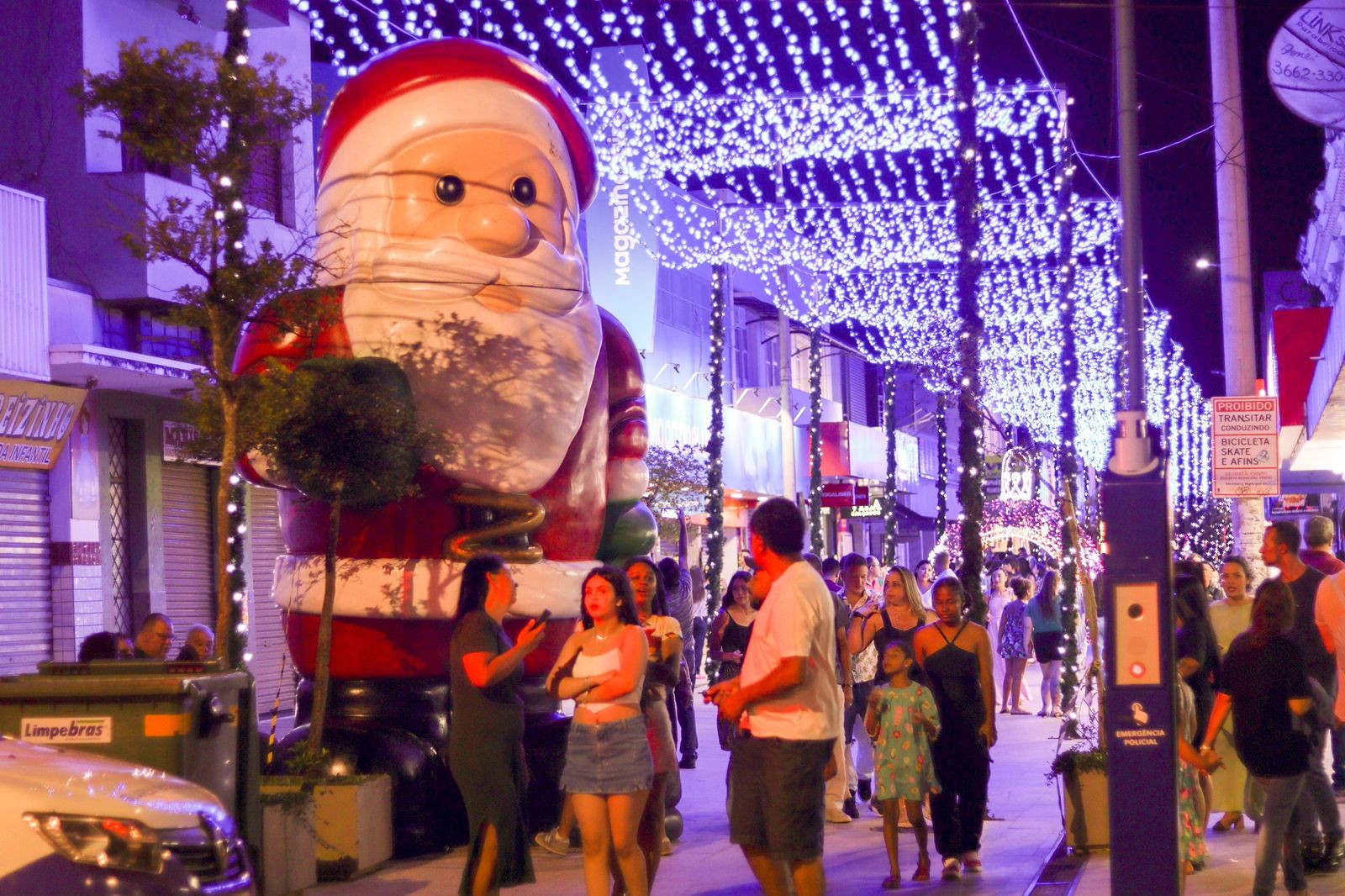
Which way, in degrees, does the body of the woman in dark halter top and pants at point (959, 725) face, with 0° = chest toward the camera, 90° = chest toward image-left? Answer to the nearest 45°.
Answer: approximately 0°

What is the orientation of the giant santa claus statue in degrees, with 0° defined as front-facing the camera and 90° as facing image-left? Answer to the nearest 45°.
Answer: approximately 315°

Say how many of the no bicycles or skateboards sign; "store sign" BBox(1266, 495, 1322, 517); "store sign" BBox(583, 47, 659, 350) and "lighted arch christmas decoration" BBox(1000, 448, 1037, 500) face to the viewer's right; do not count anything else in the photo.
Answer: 0

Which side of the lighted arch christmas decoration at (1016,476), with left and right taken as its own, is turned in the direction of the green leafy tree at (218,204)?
front

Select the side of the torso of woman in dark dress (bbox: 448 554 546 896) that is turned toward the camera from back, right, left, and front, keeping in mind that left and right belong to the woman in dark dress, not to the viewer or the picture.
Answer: right

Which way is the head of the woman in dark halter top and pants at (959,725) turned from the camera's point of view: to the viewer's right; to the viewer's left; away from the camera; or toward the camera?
toward the camera

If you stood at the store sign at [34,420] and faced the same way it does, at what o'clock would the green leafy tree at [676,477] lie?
The green leafy tree is roughly at 9 o'clock from the store sign.

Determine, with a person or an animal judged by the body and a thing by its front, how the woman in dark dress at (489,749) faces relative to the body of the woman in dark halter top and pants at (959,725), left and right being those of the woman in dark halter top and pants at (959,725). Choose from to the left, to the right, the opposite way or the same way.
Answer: to the left

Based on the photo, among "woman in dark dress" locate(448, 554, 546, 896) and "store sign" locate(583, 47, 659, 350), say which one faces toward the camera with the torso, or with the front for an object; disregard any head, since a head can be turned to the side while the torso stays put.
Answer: the store sign

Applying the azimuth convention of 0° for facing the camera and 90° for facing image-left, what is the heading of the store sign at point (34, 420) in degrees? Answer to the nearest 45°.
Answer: approximately 315°

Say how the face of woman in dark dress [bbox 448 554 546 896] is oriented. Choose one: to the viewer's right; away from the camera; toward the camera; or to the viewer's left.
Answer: to the viewer's right

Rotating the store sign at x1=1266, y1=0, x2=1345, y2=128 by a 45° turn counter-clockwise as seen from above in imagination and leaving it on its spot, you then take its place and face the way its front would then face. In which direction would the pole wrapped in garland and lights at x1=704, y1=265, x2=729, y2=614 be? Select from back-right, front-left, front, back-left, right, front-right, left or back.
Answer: back

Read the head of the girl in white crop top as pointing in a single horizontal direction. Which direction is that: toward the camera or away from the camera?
toward the camera

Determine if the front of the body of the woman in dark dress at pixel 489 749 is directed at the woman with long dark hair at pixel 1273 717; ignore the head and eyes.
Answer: yes

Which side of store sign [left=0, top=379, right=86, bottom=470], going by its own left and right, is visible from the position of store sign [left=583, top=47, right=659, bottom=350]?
left

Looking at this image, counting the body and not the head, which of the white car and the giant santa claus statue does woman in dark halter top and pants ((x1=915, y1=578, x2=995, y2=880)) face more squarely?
the white car

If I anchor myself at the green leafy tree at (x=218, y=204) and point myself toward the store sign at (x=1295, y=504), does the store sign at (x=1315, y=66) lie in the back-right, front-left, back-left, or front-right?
front-right

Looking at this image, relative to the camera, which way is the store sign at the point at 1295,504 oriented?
toward the camera
